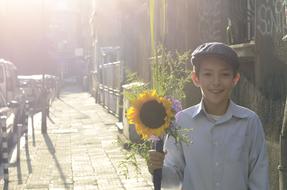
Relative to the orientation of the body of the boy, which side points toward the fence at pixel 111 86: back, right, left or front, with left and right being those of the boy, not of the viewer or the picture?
back

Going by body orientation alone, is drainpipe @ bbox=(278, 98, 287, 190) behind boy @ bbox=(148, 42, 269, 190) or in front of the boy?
behind

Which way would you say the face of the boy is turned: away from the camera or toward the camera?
toward the camera

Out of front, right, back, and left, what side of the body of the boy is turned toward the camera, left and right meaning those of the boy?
front
